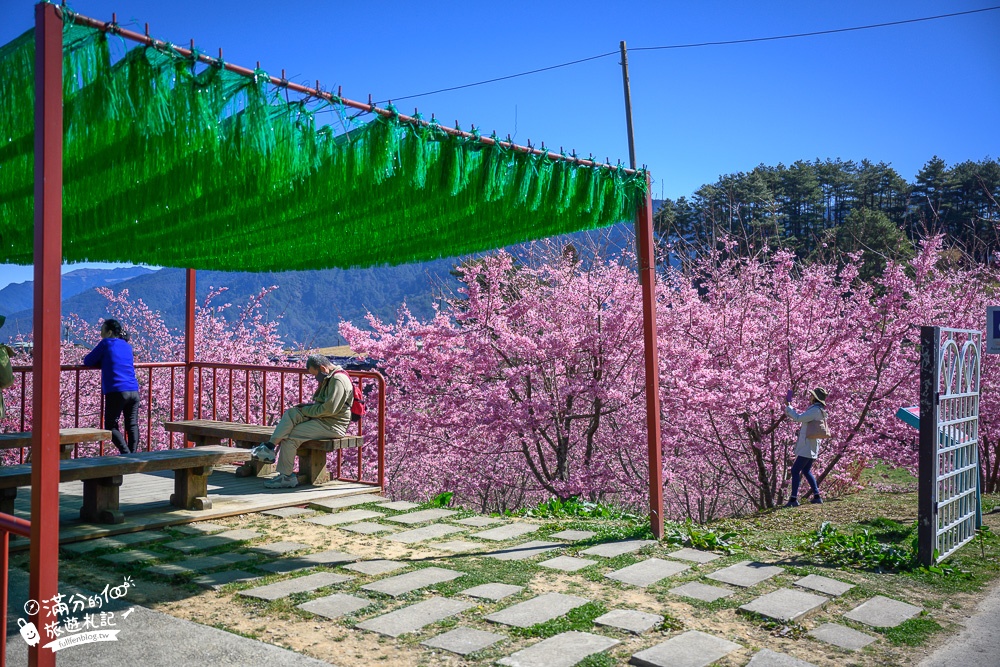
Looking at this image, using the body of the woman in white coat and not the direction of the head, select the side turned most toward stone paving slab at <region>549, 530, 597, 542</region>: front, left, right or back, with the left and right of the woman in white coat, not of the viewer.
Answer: left

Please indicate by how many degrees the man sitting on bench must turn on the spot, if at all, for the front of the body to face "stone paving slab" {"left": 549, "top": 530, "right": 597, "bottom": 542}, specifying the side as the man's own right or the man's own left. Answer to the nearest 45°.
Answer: approximately 135° to the man's own left

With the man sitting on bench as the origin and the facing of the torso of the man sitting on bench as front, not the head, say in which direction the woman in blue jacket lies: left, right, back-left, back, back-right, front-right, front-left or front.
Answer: front-right

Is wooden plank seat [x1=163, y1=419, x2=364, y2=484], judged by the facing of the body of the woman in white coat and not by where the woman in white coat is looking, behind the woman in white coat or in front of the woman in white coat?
in front

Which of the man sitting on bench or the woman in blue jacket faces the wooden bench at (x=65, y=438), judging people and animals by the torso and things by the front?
the man sitting on bench

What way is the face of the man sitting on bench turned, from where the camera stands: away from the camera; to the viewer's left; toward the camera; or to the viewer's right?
to the viewer's left

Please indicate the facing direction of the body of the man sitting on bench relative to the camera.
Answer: to the viewer's left

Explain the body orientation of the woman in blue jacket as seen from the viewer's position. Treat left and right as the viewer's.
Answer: facing away from the viewer and to the left of the viewer

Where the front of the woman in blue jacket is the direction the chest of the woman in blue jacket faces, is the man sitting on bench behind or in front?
behind
